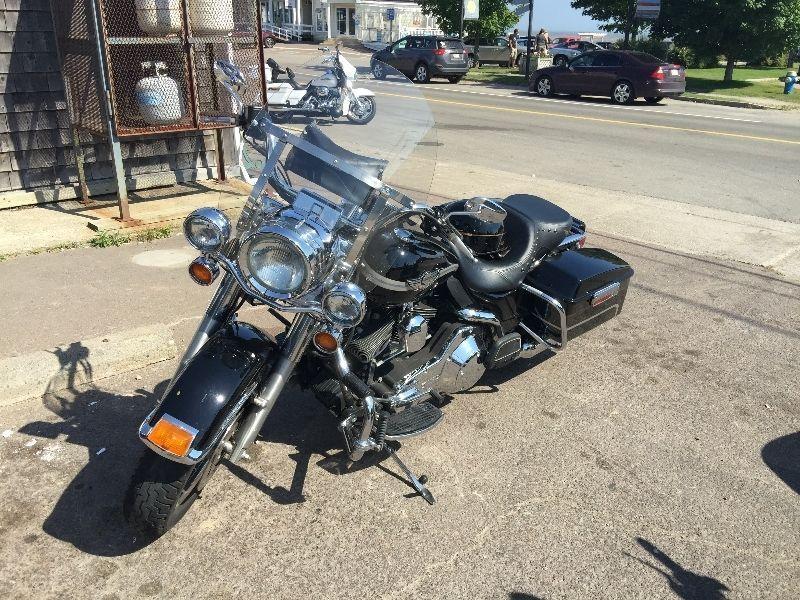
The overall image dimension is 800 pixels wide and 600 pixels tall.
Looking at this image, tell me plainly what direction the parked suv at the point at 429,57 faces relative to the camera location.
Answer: facing away from the viewer and to the left of the viewer

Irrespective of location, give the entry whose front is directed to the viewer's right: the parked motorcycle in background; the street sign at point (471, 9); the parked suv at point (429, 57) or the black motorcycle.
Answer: the parked motorcycle in background

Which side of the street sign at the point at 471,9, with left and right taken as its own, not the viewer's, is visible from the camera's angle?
front

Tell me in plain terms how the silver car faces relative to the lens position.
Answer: facing to the left of the viewer

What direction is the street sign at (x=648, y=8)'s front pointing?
toward the camera

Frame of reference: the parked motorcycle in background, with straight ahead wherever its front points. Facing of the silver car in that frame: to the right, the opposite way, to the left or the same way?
the opposite way

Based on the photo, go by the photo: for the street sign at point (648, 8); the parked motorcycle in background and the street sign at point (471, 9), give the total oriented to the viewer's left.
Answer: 0

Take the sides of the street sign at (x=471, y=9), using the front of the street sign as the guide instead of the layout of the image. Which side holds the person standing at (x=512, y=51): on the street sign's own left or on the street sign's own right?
on the street sign's own left

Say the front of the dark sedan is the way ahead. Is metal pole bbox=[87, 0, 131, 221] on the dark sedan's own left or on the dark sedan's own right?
on the dark sedan's own left

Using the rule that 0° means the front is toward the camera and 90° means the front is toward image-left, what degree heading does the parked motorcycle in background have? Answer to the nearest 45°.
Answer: approximately 270°

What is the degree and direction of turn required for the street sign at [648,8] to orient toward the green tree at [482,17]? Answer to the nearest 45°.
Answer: approximately 135° to its right

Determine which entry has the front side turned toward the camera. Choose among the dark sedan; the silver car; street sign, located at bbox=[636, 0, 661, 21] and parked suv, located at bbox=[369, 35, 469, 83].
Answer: the street sign
